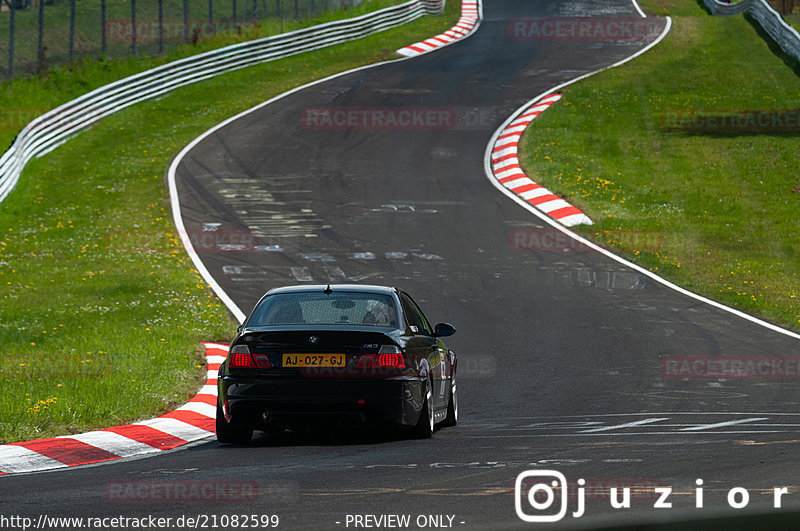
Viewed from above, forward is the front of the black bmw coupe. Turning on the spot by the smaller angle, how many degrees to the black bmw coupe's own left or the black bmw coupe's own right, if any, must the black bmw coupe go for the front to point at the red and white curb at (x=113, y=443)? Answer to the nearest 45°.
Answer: approximately 90° to the black bmw coupe's own left

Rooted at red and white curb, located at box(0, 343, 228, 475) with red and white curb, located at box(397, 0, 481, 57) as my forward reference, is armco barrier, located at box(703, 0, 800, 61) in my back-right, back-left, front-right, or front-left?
front-right

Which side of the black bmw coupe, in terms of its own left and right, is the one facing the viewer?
back

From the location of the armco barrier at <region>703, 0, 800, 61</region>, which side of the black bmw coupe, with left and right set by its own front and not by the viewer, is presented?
front

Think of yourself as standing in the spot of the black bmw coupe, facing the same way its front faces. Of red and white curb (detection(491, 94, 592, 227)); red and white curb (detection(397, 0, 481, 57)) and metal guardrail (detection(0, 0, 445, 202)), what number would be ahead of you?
3

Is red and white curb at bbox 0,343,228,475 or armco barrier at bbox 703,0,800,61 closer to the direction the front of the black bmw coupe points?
the armco barrier

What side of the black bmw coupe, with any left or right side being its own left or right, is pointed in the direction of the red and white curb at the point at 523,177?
front

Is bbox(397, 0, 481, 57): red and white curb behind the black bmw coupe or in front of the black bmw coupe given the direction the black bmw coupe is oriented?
in front
